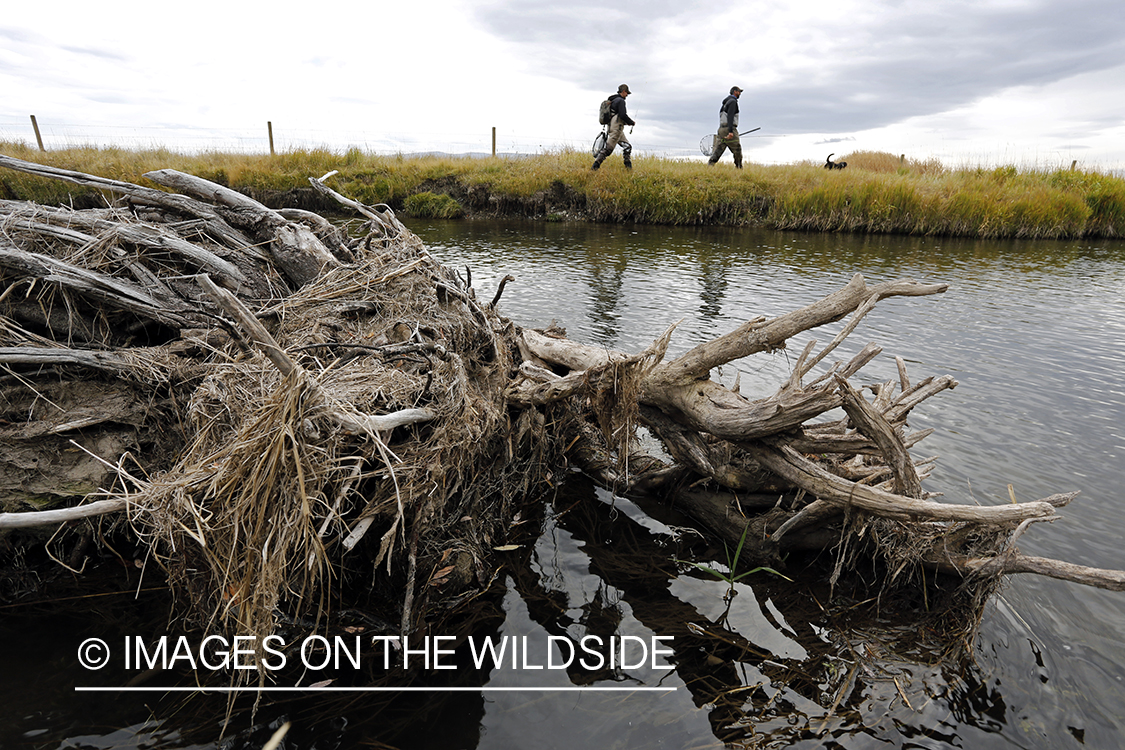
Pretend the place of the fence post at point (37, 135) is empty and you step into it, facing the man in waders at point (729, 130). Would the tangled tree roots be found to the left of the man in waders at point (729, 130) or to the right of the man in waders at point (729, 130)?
right

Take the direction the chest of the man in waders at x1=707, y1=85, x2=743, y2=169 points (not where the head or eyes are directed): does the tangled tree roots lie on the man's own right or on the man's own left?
on the man's own right

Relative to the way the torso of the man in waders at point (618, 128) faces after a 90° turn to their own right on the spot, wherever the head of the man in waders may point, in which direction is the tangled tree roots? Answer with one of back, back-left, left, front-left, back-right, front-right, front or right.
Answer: front

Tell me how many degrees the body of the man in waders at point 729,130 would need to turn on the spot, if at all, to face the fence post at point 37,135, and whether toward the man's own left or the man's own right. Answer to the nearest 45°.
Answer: approximately 180°

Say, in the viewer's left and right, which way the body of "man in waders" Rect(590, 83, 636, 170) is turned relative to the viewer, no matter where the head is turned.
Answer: facing to the right of the viewer

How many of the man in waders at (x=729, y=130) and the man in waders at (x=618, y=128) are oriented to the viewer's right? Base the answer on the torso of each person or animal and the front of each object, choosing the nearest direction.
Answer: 2

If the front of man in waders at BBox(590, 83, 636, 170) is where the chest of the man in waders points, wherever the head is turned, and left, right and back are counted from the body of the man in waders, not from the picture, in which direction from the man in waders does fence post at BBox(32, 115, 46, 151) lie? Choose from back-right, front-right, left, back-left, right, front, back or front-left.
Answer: back

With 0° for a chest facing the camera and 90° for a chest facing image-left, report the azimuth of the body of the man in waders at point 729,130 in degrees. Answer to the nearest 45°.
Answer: approximately 270°
